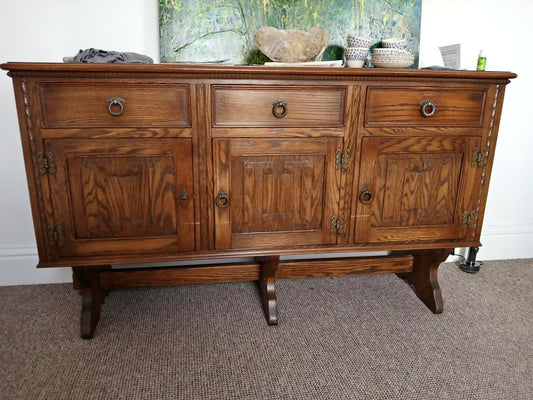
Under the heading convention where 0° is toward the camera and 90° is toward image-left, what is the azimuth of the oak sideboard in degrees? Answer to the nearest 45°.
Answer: approximately 0°
